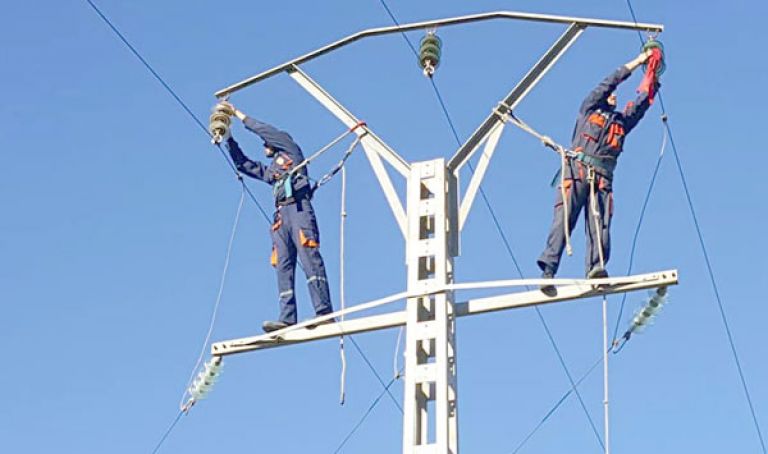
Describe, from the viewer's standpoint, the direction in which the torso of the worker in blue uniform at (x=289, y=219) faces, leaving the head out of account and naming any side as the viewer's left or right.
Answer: facing the viewer and to the left of the viewer

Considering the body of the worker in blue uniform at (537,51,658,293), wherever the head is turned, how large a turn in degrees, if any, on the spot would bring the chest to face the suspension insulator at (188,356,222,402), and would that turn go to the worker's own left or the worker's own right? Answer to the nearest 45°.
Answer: approximately 135° to the worker's own right

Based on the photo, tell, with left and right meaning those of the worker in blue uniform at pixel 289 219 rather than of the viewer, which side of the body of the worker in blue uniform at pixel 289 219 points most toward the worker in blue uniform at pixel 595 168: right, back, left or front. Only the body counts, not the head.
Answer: left

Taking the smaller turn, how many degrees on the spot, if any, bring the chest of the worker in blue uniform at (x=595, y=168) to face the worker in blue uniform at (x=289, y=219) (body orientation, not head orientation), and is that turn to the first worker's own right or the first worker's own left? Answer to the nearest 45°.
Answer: approximately 135° to the first worker's own right

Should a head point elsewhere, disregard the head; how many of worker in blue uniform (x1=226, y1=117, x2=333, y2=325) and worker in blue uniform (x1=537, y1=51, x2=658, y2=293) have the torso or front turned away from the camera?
0
